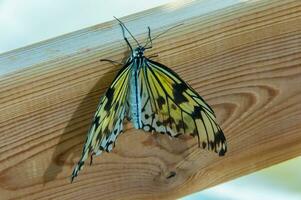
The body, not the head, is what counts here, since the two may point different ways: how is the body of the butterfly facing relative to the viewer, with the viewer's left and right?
facing away from the viewer
